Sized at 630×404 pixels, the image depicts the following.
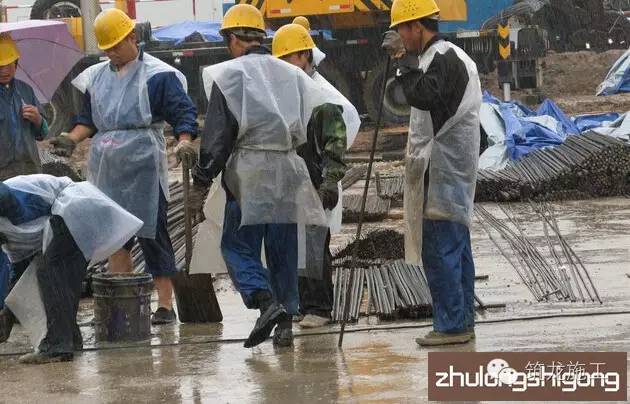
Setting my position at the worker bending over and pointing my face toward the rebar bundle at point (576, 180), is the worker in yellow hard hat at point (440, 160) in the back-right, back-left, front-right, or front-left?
front-right

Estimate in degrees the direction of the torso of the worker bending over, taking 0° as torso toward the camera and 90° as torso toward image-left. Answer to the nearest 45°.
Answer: approximately 90°

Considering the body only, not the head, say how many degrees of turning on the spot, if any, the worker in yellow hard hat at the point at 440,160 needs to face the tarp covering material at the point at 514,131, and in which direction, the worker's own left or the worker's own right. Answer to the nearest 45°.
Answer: approximately 90° to the worker's own right

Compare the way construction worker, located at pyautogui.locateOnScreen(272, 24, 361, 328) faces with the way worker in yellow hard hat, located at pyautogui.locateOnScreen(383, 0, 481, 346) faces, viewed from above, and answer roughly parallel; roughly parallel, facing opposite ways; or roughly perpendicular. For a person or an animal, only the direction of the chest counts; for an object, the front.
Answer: roughly parallel

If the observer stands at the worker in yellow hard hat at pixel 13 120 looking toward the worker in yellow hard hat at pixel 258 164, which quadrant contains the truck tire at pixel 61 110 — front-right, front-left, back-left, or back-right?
back-left

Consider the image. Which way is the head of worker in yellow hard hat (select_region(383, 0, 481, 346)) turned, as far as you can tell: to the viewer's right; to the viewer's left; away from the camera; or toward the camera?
to the viewer's left

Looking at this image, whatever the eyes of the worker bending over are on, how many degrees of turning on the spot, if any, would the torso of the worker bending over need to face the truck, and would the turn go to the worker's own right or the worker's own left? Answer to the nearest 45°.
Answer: approximately 90° to the worker's own right

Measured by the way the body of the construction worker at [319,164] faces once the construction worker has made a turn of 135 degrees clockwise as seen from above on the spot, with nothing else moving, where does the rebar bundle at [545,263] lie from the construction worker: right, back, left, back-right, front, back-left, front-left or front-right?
front

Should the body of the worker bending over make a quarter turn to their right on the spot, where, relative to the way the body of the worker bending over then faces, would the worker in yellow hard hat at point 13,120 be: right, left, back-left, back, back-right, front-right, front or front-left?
front

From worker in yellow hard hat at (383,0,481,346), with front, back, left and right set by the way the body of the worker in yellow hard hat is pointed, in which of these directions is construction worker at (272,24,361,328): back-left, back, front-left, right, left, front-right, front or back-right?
front-right

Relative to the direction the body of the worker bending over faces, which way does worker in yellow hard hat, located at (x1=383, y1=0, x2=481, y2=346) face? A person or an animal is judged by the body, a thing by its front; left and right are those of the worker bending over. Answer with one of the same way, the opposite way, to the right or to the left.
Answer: the same way

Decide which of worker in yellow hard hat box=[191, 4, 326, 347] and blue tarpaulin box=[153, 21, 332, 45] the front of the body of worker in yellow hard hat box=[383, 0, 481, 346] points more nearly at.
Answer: the worker in yellow hard hat

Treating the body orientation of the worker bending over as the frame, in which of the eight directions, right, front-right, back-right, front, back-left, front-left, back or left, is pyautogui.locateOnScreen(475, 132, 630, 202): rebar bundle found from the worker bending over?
back-right

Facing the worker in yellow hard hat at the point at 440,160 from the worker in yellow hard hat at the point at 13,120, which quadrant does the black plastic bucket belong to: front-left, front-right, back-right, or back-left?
front-right

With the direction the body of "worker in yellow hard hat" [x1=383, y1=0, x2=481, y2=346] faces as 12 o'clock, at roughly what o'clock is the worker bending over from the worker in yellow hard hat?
The worker bending over is roughly at 12 o'clock from the worker in yellow hard hat.

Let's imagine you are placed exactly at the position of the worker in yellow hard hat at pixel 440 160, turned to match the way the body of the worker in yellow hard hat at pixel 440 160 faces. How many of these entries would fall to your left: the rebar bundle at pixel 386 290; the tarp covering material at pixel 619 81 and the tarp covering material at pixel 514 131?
0
